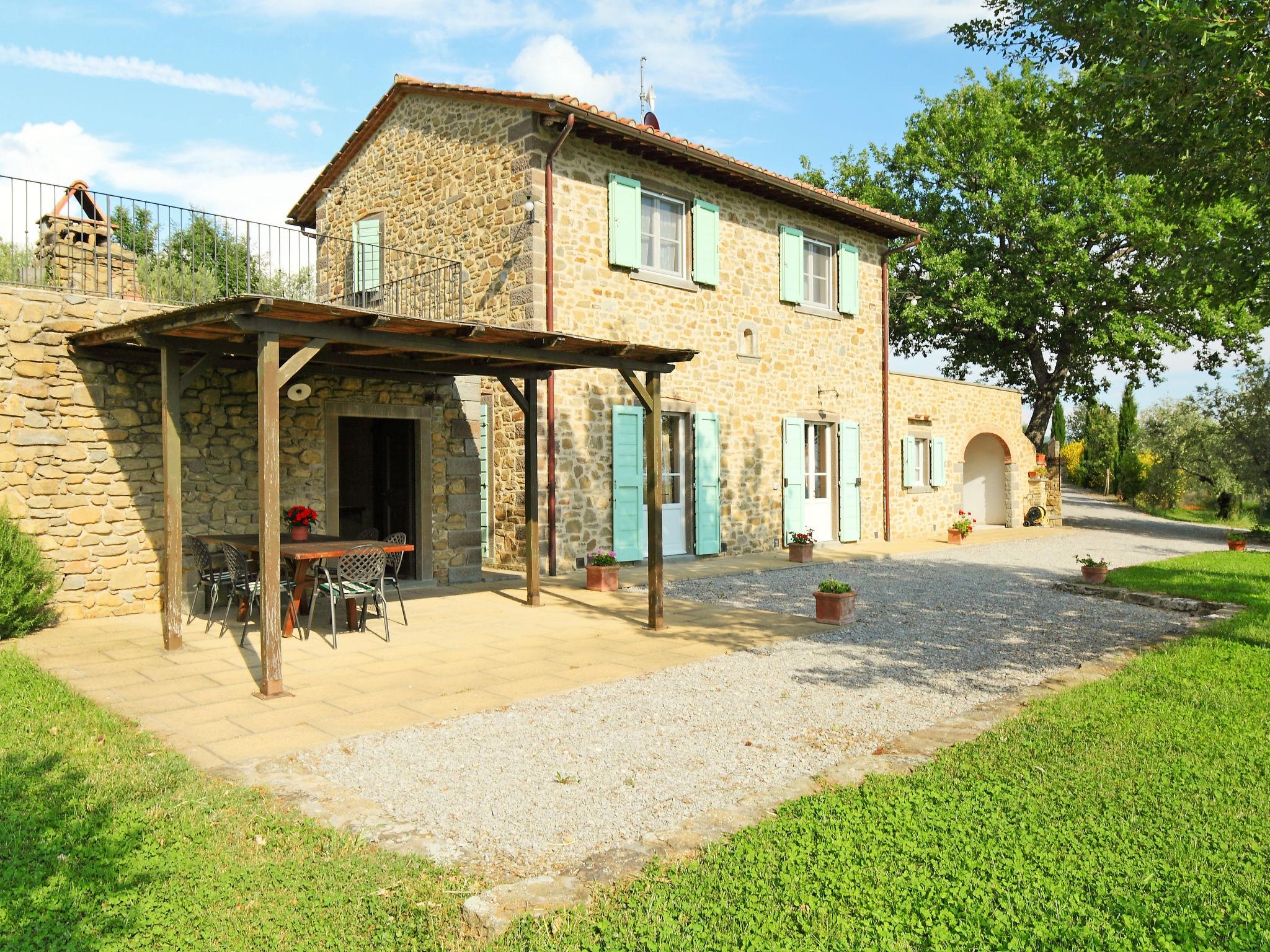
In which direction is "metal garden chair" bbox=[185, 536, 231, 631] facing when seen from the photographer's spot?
facing away from the viewer and to the right of the viewer

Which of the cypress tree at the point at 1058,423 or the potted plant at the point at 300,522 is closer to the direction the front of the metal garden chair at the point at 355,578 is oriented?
the potted plant

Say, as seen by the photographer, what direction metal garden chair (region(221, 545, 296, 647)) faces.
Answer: facing away from the viewer and to the right of the viewer

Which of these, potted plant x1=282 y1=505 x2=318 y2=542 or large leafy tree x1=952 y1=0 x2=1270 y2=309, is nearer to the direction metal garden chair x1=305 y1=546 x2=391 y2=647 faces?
the potted plant

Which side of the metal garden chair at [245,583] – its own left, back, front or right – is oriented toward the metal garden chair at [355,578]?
right

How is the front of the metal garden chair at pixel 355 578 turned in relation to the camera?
facing away from the viewer and to the left of the viewer
